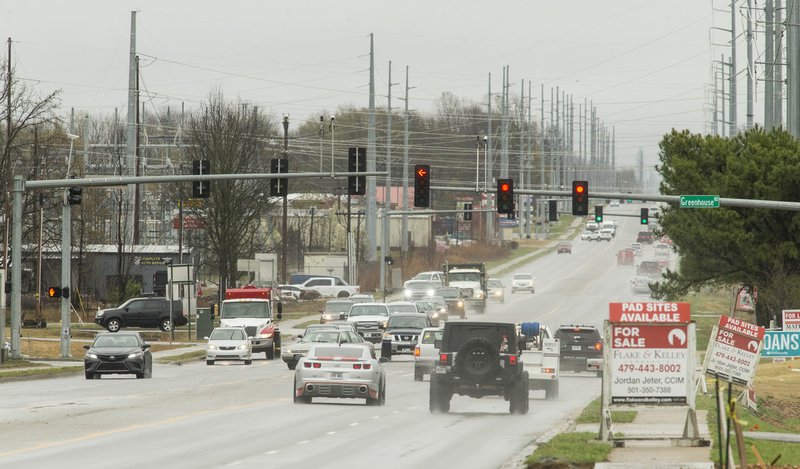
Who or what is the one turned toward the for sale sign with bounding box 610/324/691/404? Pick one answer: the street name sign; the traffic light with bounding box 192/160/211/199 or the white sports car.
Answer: the street name sign

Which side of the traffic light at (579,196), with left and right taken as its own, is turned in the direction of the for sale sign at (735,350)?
front

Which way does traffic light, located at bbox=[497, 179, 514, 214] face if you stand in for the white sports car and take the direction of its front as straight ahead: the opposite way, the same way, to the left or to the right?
the opposite way

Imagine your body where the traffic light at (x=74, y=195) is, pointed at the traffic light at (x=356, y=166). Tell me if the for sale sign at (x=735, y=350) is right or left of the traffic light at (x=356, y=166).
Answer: right

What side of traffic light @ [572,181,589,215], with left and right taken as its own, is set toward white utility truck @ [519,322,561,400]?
front

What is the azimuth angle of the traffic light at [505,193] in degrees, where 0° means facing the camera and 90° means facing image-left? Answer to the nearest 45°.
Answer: approximately 0°

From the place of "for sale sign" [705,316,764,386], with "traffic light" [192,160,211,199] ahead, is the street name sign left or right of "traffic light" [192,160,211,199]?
right

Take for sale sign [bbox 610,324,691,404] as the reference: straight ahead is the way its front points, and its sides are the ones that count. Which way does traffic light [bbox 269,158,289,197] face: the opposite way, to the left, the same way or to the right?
the opposite way

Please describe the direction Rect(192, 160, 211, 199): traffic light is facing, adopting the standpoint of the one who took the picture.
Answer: facing away from the viewer

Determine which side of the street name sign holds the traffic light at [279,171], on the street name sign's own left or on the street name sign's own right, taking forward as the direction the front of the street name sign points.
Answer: on the street name sign's own right

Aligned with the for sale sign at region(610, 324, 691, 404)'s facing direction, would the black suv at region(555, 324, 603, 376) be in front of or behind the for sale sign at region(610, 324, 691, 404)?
behind

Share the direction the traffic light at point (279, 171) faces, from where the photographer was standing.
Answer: facing away from the viewer
